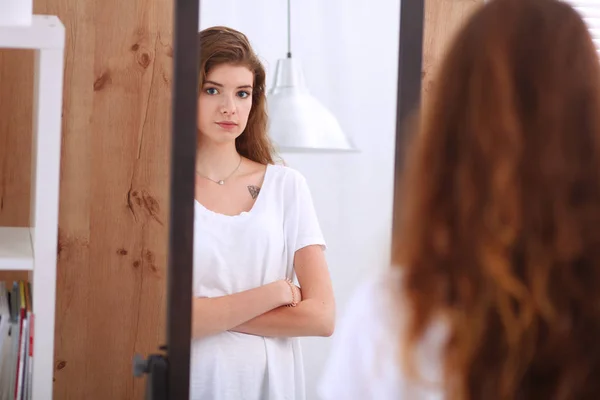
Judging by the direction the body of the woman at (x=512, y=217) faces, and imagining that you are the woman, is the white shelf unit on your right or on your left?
on your left

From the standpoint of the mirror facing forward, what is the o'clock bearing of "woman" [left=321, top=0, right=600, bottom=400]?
The woman is roughly at 11 o'clock from the mirror.

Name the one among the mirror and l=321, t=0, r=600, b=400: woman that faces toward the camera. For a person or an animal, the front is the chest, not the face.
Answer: the mirror

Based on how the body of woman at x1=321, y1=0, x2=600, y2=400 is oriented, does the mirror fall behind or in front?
in front

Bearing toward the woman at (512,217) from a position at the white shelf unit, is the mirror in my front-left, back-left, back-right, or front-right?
front-left

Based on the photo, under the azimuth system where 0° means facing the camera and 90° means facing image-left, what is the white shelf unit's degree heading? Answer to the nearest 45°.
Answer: approximately 0°

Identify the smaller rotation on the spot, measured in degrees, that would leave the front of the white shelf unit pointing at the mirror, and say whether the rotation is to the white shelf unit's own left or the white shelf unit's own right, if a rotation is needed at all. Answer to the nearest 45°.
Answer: approximately 45° to the white shelf unit's own left

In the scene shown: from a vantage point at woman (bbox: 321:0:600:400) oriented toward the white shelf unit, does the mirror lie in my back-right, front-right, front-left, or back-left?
front-right

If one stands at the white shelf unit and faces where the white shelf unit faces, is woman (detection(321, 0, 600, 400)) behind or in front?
in front

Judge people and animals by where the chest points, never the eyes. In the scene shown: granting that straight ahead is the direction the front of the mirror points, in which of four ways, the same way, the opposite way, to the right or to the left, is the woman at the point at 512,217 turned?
the opposite way

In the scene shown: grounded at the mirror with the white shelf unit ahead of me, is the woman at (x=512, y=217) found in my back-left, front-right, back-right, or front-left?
back-left

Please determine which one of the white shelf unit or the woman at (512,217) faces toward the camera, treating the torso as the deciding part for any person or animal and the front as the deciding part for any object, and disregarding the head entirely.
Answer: the white shelf unit

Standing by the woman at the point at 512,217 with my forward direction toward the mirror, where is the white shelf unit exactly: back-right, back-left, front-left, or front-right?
front-left

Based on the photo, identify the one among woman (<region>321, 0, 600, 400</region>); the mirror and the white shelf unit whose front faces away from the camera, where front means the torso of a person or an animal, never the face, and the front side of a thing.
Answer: the woman

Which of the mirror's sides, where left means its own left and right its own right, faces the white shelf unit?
right

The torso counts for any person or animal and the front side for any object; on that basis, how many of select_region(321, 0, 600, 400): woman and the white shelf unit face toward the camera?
1

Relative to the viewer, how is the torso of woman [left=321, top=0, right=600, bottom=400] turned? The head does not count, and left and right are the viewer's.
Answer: facing away from the viewer

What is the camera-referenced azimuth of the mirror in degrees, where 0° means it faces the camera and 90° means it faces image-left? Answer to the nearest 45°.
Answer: approximately 0°
